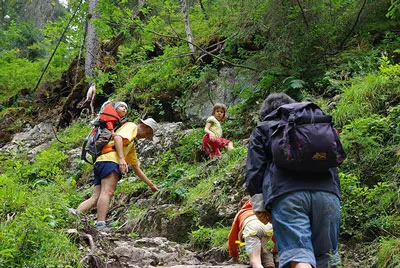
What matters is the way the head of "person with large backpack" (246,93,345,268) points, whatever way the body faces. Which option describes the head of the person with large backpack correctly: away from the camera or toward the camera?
away from the camera

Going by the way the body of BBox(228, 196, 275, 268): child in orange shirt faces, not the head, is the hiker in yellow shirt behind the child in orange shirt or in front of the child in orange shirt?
in front

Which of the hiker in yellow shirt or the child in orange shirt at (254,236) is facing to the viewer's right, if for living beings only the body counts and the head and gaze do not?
the hiker in yellow shirt

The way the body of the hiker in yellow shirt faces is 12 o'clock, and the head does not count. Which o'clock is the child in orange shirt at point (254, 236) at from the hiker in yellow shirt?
The child in orange shirt is roughly at 2 o'clock from the hiker in yellow shirt.

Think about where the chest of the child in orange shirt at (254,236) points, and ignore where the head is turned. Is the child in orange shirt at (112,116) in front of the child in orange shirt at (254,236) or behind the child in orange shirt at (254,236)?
in front

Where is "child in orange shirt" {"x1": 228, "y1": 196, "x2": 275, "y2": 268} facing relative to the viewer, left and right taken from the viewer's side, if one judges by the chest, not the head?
facing away from the viewer and to the left of the viewer

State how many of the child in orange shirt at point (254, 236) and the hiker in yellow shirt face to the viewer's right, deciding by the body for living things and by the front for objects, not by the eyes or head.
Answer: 1

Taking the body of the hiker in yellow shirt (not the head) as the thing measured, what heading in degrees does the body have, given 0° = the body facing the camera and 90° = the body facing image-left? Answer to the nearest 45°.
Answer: approximately 270°
